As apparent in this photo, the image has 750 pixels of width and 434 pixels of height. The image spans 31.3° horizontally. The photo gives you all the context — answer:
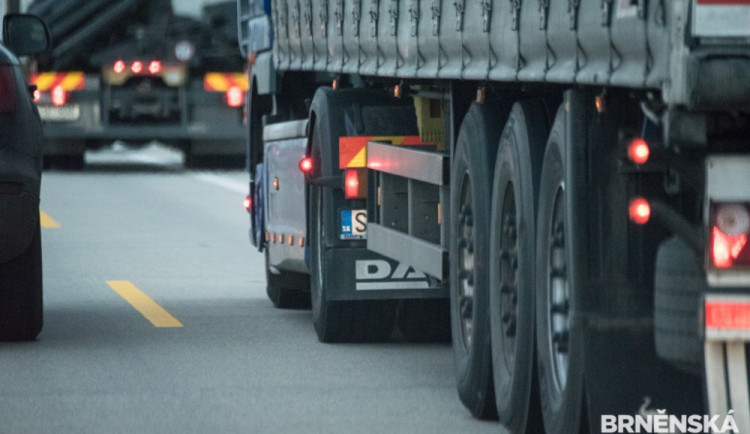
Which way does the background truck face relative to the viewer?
away from the camera

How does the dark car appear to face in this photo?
away from the camera

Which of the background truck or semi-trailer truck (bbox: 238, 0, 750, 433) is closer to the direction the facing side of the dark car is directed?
the background truck

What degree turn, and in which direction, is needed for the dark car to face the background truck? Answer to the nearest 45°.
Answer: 0° — it already faces it

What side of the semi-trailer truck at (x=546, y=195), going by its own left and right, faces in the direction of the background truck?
front

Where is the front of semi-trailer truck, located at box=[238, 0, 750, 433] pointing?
away from the camera

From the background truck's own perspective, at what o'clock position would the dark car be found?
The dark car is roughly at 6 o'clock from the background truck.

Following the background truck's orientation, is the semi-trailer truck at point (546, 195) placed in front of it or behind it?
behind

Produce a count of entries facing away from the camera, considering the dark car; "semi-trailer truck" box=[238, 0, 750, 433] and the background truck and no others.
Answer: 3

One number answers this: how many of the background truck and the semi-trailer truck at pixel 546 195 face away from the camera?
2

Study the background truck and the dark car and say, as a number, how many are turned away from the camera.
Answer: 2
